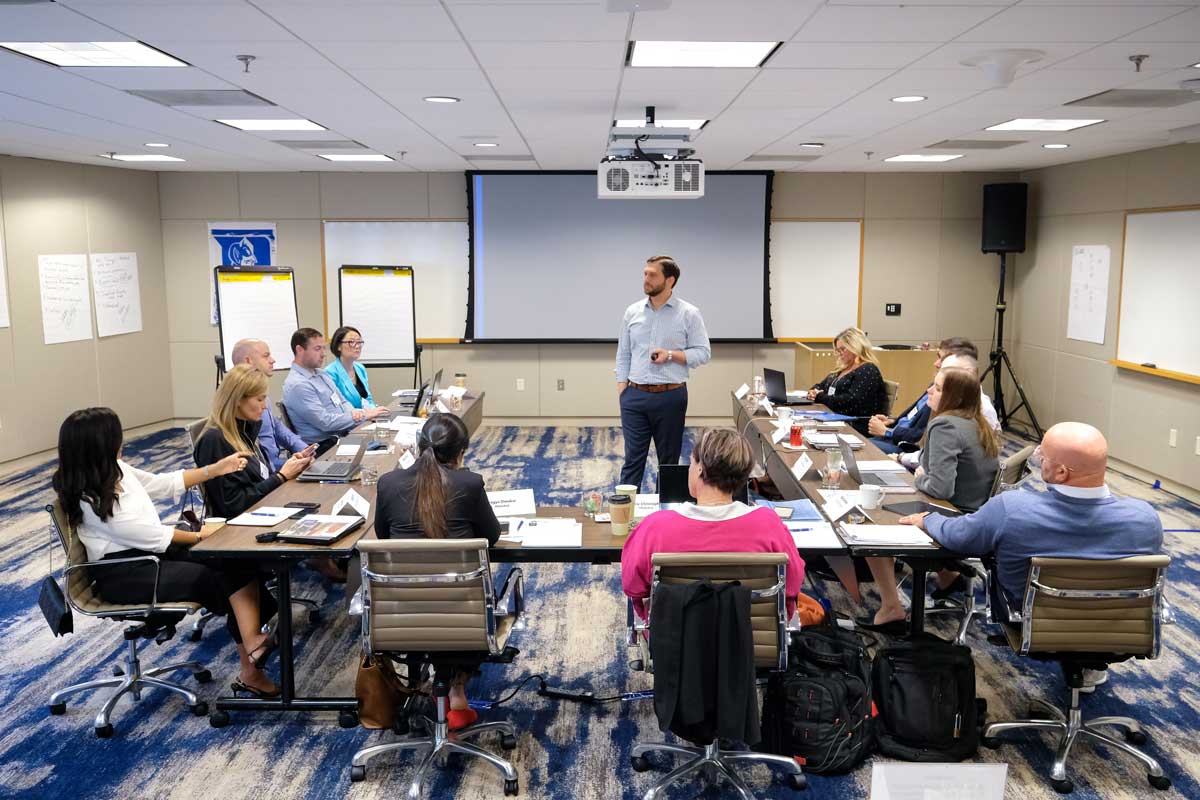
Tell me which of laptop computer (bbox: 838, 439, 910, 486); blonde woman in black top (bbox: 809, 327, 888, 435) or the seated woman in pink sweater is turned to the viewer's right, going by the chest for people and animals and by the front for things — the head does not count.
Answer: the laptop computer

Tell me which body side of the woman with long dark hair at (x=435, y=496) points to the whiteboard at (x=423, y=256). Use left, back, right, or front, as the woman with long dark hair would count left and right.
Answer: front

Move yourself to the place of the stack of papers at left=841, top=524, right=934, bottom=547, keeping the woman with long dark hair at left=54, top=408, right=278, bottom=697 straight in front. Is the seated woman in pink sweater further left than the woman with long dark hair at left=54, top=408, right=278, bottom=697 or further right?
left

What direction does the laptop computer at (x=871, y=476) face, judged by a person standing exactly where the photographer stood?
facing to the right of the viewer

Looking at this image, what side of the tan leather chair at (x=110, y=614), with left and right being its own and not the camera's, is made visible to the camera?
right

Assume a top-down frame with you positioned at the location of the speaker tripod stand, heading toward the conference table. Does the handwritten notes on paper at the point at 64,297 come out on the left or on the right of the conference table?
right

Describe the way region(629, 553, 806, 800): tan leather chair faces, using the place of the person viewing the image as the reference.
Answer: facing away from the viewer

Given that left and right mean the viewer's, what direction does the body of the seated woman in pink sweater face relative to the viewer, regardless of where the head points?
facing away from the viewer

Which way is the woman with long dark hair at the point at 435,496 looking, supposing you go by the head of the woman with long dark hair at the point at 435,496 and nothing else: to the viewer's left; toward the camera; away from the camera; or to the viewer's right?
away from the camera

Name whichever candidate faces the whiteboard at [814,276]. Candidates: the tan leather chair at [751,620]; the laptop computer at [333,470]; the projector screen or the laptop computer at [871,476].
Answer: the tan leather chair

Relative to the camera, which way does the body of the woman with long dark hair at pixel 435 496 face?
away from the camera

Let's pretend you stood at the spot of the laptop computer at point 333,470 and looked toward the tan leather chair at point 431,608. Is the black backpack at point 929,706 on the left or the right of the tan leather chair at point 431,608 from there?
left

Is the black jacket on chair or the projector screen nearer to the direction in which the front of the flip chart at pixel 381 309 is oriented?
the black jacket on chair

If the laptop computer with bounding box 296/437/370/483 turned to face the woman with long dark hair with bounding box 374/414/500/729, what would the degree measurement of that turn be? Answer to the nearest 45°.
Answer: approximately 90° to its left

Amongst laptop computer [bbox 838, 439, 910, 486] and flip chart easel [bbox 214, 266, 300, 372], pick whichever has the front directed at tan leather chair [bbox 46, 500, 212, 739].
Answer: the flip chart easel

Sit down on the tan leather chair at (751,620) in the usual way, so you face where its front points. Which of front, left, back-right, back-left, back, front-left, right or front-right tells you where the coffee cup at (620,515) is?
front-left
